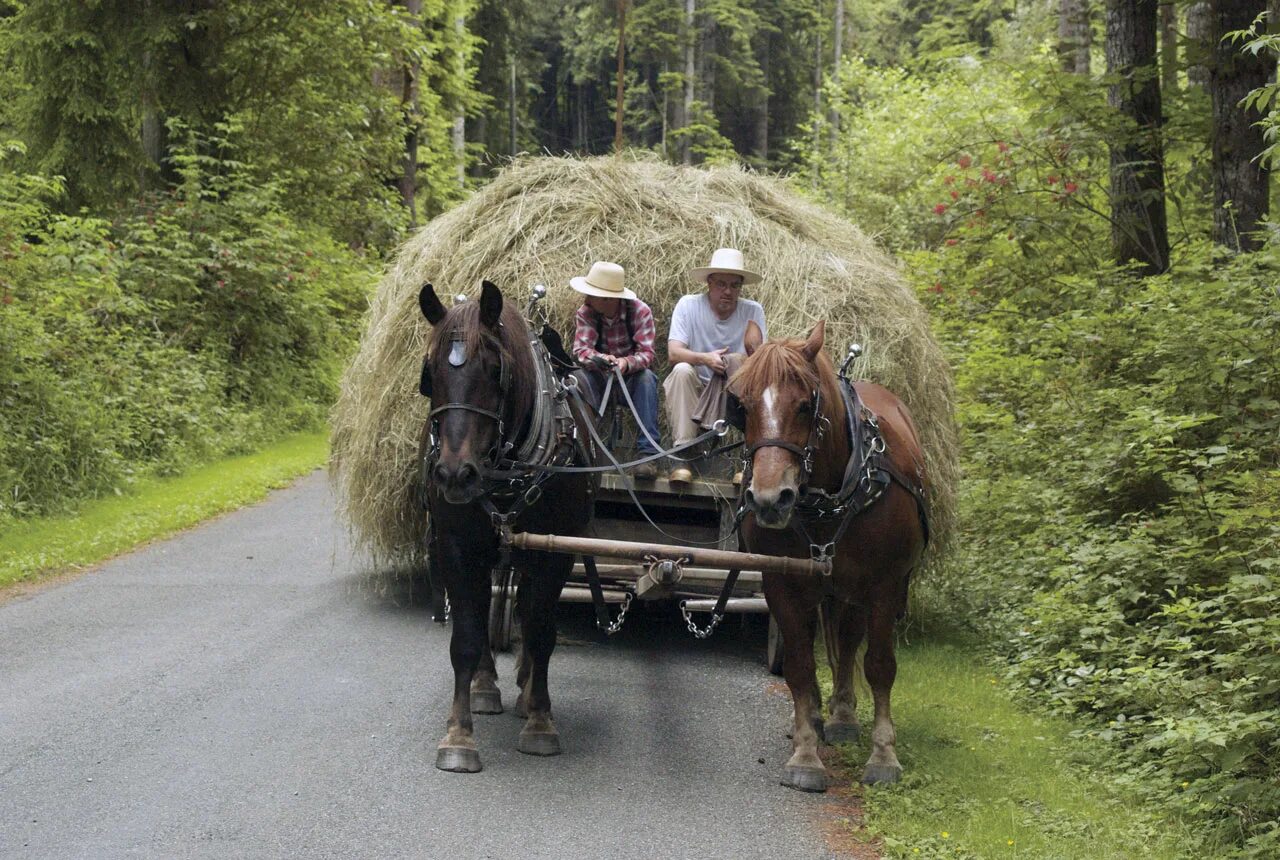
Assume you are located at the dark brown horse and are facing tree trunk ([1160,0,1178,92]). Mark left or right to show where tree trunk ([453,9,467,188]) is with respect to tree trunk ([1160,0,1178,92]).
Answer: left

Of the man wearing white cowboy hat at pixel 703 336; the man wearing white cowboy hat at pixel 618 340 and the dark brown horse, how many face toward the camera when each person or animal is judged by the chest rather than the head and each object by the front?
3

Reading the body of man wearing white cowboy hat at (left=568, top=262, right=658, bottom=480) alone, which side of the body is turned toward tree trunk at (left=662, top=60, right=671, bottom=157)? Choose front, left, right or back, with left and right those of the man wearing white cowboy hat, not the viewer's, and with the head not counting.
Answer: back

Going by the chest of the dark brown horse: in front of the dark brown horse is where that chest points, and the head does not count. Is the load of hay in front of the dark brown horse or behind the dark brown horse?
behind

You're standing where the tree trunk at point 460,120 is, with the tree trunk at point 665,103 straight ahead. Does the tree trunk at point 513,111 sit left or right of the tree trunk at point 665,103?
left

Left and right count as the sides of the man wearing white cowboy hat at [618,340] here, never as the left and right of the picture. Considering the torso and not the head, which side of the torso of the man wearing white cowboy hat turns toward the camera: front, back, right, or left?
front

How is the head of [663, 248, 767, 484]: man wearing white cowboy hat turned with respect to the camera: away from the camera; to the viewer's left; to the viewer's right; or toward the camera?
toward the camera

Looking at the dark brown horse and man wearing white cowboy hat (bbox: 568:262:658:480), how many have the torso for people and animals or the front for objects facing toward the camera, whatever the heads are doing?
2

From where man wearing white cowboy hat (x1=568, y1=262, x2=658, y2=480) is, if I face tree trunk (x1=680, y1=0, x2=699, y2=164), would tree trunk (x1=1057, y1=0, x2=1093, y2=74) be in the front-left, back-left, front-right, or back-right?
front-right

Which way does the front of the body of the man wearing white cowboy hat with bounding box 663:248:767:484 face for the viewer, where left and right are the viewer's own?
facing the viewer

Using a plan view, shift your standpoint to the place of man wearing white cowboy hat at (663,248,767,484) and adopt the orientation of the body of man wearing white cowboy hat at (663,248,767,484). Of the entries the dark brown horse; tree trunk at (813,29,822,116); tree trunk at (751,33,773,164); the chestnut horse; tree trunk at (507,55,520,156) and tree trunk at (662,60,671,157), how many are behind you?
4

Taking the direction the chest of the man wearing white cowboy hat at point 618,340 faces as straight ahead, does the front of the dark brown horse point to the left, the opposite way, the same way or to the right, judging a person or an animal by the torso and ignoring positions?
the same way

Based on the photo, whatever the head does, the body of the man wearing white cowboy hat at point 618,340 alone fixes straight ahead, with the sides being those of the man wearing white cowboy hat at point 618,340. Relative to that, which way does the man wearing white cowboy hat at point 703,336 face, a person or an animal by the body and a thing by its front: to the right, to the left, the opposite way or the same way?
the same way

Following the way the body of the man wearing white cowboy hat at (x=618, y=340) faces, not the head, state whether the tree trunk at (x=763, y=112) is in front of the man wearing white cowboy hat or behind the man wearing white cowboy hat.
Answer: behind
